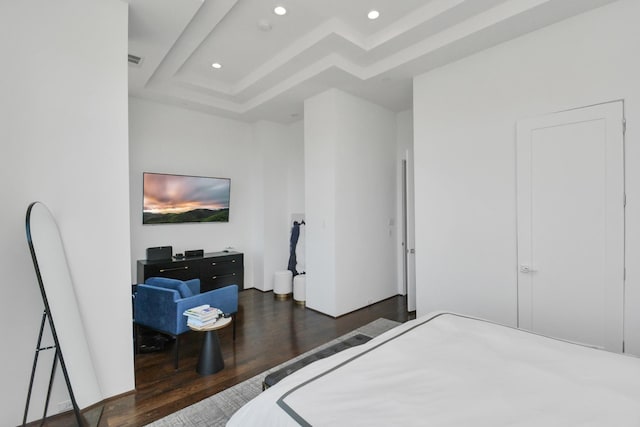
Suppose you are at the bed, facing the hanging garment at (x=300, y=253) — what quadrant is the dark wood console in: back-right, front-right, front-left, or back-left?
front-left

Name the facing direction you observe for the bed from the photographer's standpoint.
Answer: facing away from the viewer and to the left of the viewer

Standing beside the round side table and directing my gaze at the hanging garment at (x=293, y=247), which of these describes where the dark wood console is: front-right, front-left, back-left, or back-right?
front-left

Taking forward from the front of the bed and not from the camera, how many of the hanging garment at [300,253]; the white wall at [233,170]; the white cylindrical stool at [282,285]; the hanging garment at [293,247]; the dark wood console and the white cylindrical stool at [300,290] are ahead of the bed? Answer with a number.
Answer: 6

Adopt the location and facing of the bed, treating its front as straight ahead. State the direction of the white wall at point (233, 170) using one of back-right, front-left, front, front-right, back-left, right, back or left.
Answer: front

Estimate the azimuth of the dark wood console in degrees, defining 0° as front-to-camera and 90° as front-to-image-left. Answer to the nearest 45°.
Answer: approximately 315°

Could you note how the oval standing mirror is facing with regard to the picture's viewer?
facing the viewer and to the right of the viewer

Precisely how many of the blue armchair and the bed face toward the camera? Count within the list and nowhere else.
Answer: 0

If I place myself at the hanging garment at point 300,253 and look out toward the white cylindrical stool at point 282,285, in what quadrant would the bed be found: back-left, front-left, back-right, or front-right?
front-left

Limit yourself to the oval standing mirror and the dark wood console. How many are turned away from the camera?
0

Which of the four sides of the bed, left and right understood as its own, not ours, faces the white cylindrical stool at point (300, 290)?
front

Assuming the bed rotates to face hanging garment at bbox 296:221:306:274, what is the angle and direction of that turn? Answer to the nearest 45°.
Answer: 0° — it already faces it

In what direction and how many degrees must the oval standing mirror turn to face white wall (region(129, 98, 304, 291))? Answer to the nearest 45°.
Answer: approximately 90° to its left

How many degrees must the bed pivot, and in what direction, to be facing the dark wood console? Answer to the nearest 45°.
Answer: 0° — it already faces it
